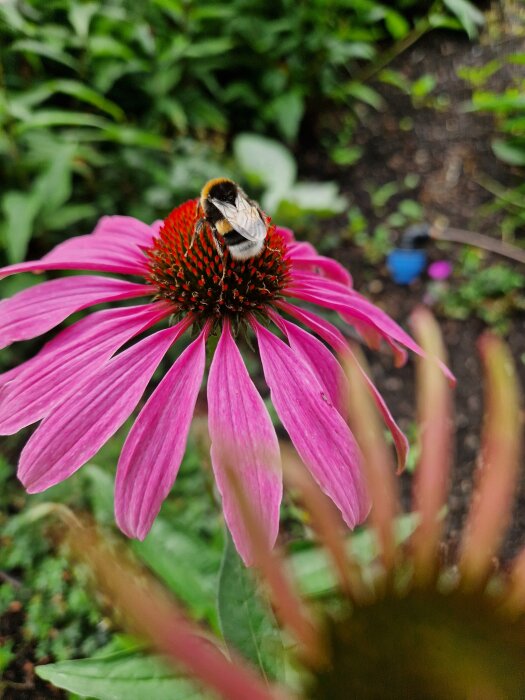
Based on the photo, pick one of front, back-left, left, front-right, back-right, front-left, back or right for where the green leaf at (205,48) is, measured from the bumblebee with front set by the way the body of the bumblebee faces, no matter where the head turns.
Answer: front-right

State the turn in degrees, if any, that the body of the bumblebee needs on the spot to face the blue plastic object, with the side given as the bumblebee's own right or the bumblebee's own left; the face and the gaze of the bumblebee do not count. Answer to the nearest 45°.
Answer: approximately 45° to the bumblebee's own right

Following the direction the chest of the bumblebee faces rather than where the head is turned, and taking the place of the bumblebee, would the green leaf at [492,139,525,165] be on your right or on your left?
on your right

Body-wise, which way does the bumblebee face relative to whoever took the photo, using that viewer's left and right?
facing away from the viewer and to the left of the viewer

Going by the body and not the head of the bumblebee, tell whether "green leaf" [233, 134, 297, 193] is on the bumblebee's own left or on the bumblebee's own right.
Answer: on the bumblebee's own right
